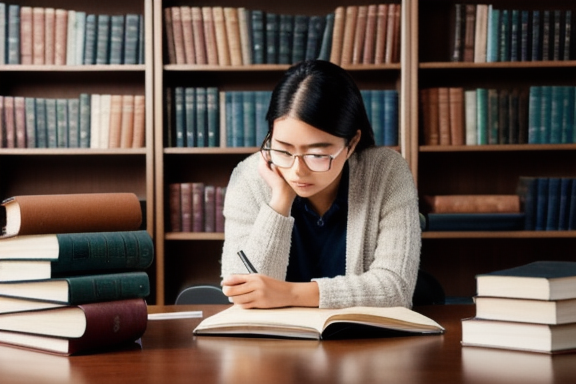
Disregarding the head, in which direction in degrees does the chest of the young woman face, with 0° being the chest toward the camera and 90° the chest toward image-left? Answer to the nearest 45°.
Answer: approximately 0°

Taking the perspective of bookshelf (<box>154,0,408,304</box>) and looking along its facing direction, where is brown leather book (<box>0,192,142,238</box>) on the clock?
The brown leather book is roughly at 12 o'clock from the bookshelf.

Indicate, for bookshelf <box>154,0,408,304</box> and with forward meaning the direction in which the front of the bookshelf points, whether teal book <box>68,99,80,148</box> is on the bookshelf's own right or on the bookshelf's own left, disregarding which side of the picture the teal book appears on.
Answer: on the bookshelf's own right

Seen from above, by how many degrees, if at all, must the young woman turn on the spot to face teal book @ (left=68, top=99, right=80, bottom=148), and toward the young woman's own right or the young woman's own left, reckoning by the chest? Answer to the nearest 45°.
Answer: approximately 135° to the young woman's own right
